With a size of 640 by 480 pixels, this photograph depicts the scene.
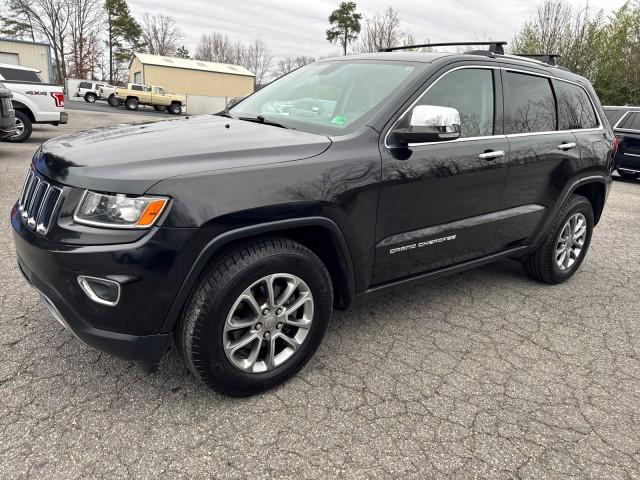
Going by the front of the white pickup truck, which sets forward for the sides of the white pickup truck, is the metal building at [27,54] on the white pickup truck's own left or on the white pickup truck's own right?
on the white pickup truck's own right

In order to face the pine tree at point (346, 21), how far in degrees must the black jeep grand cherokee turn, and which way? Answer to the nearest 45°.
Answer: approximately 135° to its right

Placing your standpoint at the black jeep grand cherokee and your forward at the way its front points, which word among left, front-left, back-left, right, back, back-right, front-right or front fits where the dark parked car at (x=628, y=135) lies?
back

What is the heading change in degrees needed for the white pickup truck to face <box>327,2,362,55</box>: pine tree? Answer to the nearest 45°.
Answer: approximately 135° to its right

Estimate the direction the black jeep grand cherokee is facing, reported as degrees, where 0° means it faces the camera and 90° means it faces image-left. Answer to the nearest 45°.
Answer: approximately 45°

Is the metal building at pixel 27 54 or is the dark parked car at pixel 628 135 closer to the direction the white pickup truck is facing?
the metal building

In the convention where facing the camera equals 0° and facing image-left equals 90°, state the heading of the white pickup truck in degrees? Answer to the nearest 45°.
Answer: approximately 90°

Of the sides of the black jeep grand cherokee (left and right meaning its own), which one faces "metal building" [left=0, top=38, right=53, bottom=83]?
right

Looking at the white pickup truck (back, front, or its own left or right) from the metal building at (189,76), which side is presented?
right
